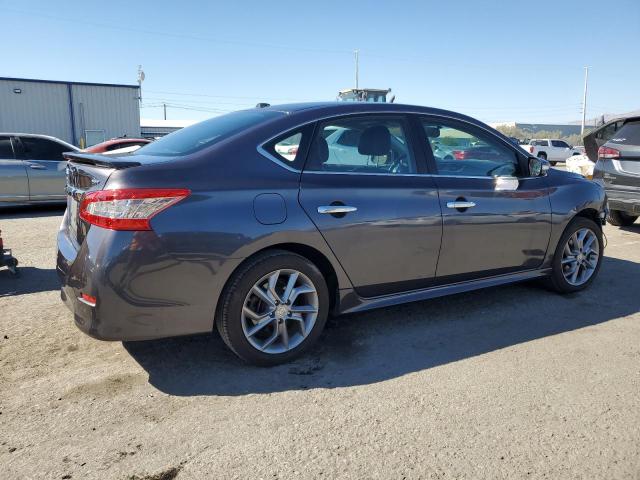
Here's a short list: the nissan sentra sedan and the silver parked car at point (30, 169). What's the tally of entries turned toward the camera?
0

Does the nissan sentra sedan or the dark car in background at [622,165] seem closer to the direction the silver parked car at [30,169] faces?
the dark car in background

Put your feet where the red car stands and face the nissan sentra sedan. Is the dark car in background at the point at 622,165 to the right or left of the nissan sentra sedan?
left

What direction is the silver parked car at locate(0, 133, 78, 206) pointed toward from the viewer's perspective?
to the viewer's right

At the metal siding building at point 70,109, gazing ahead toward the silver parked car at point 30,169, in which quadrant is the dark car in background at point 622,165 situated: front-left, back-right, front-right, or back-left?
front-left

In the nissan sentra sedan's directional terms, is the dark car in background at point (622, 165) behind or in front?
in front

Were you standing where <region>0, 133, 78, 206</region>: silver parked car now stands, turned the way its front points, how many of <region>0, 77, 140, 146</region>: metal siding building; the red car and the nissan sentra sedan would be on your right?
1

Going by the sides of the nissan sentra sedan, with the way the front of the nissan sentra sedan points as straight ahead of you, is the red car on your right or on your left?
on your left

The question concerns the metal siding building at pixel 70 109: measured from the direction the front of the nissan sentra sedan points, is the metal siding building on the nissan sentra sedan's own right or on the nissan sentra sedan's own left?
on the nissan sentra sedan's own left

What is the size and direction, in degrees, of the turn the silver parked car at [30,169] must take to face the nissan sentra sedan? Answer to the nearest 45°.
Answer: approximately 90° to its right

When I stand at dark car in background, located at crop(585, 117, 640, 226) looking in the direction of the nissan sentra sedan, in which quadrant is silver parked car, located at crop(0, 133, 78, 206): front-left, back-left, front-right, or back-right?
front-right

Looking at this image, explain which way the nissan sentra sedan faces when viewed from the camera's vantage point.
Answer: facing away from the viewer and to the right of the viewer
